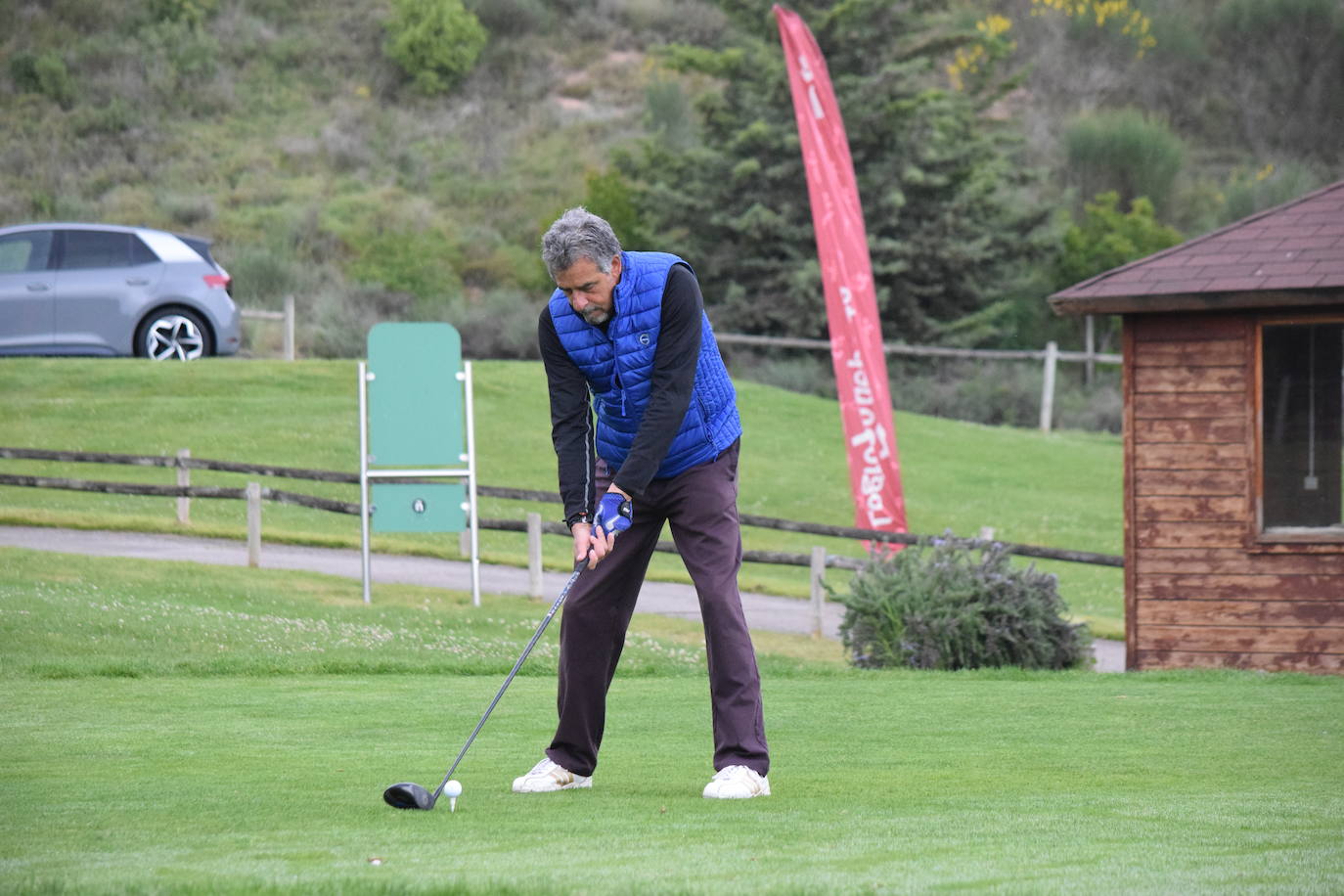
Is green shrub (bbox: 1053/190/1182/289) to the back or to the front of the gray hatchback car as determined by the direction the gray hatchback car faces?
to the back

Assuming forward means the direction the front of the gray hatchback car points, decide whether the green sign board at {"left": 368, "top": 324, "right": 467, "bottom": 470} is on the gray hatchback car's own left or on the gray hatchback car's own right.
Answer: on the gray hatchback car's own left

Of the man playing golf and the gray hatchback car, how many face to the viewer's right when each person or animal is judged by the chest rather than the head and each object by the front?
0

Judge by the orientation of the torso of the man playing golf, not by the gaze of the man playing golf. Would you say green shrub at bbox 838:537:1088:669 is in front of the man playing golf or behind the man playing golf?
behind

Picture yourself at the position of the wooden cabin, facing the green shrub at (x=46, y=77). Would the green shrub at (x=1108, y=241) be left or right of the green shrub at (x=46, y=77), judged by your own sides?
right

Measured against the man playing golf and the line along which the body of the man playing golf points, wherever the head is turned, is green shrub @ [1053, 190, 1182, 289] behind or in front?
behind

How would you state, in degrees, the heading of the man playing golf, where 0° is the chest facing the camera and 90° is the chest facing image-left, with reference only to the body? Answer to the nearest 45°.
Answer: approximately 45°

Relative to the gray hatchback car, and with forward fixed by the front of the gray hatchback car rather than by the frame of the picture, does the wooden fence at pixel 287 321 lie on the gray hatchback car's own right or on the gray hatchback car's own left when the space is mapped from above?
on the gray hatchback car's own right

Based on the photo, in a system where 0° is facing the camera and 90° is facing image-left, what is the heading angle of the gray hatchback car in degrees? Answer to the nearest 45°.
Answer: approximately 90°

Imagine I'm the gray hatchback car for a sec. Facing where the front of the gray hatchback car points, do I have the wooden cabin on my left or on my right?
on my left

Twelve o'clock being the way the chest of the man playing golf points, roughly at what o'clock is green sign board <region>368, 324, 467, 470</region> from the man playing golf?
The green sign board is roughly at 4 o'clock from the man playing golf.
